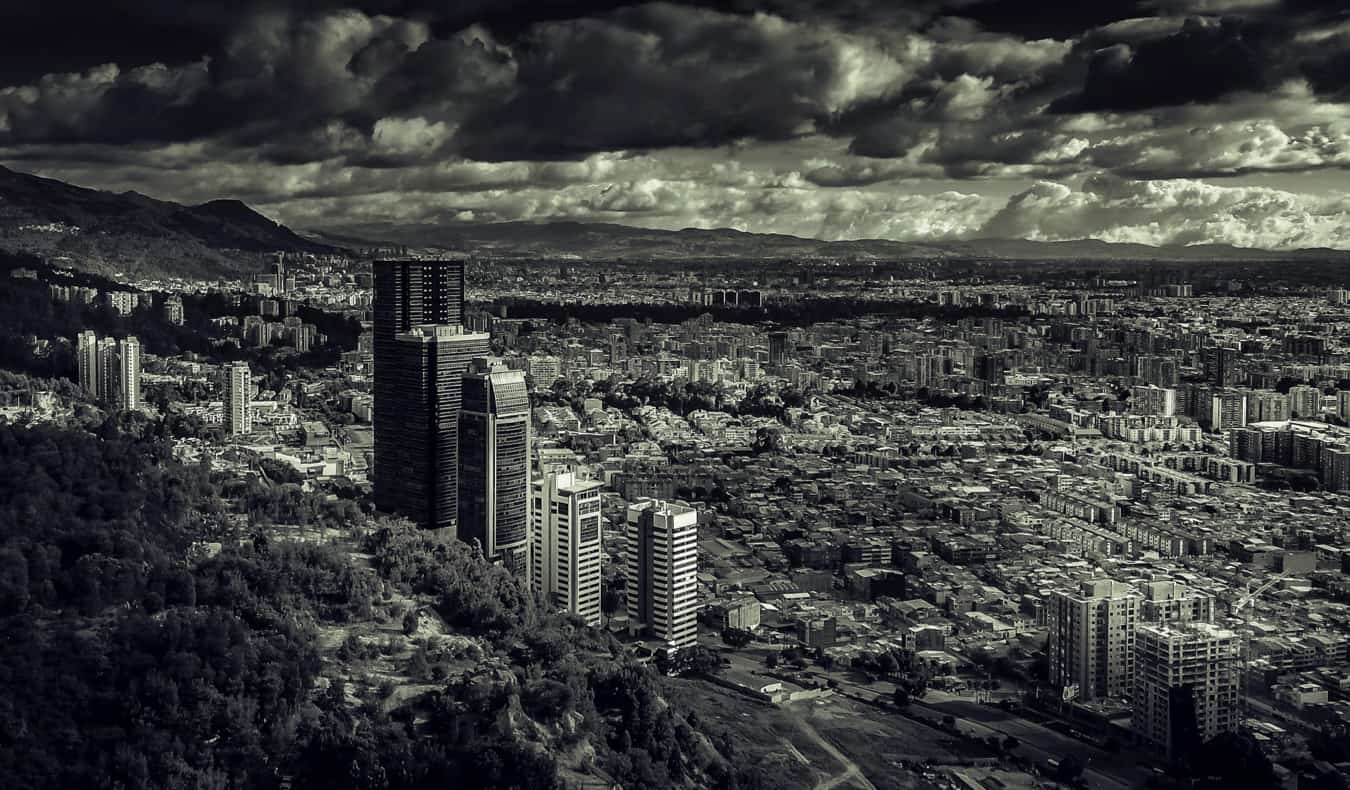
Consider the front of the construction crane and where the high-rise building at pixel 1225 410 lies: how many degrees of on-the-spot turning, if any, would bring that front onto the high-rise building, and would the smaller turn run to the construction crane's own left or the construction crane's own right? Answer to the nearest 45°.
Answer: approximately 45° to the construction crane's own left

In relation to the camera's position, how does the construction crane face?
facing away from the viewer and to the right of the viewer

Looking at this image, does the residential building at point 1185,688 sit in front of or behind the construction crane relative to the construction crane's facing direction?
behind

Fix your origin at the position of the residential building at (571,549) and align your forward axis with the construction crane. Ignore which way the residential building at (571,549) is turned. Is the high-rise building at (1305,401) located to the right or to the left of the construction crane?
left

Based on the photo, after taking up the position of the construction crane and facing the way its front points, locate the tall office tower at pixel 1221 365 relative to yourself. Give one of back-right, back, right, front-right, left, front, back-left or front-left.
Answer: front-left

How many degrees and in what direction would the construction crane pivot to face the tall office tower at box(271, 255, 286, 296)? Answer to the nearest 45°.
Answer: approximately 90° to its left

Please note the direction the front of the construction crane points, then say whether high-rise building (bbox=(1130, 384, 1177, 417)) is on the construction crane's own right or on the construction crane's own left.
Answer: on the construction crane's own left

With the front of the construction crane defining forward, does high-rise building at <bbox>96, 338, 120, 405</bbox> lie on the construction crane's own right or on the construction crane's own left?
on the construction crane's own left
